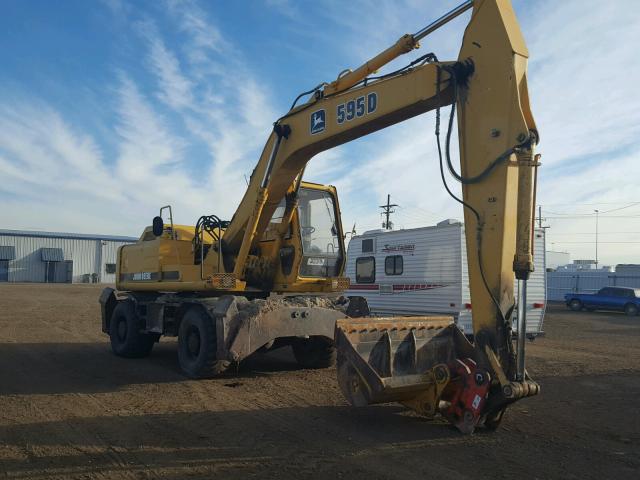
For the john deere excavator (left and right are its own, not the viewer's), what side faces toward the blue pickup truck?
left

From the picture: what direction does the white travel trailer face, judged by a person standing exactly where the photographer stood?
facing away from the viewer and to the left of the viewer

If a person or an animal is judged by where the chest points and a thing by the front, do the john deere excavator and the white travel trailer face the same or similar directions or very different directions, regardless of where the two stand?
very different directions

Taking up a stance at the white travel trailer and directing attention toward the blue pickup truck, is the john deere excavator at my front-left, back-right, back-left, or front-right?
back-right

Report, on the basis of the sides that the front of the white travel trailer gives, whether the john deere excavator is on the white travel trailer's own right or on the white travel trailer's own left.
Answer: on the white travel trailer's own left

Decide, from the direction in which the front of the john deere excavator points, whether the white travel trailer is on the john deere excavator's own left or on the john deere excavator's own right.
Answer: on the john deere excavator's own left

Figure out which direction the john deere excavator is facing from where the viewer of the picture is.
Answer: facing the viewer and to the right of the viewer
